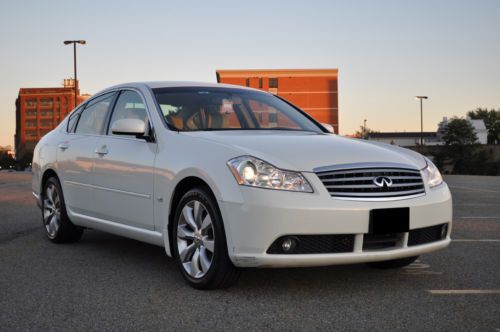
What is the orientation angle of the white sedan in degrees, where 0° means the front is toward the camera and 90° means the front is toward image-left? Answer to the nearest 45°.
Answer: approximately 315°
